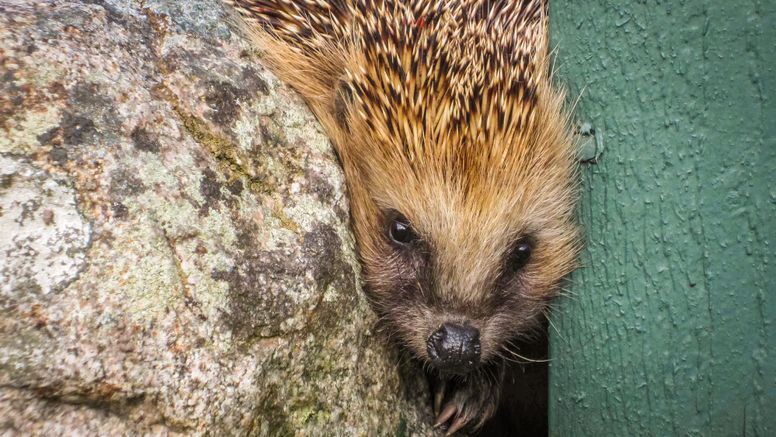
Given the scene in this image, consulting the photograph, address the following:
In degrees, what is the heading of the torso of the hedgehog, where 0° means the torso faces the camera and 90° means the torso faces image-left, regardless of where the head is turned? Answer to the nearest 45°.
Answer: approximately 0°
